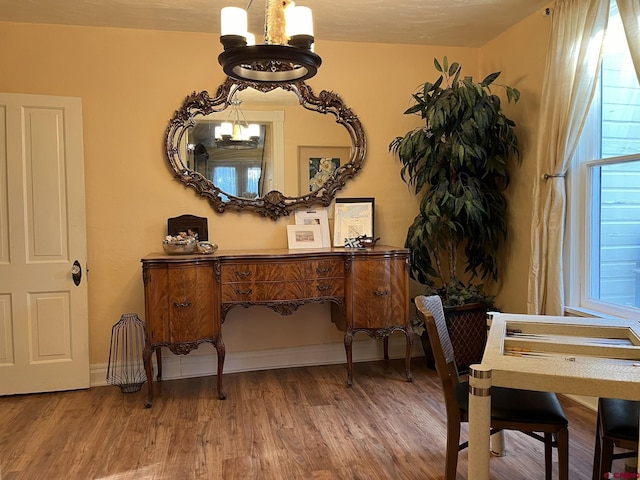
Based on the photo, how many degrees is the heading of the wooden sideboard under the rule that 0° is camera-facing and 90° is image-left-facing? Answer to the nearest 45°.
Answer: approximately 0°

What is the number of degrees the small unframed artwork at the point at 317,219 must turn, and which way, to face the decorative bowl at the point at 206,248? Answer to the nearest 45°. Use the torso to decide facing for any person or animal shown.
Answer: approximately 45° to its right

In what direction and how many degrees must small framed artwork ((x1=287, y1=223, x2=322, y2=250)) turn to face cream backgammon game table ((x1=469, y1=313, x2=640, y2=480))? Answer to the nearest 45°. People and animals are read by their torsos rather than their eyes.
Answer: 0° — it already faces it

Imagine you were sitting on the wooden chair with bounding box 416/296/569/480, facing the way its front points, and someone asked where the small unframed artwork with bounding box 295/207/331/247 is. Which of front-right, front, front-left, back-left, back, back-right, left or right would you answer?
back-left

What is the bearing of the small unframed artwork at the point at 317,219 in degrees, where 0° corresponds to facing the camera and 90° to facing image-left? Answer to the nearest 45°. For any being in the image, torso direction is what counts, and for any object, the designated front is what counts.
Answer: approximately 0°

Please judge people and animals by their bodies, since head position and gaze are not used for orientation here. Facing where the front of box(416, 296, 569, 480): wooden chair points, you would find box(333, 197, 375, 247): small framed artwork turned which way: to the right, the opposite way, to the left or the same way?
to the right

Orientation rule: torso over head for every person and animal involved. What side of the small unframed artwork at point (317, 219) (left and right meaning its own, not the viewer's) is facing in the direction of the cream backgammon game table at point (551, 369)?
front

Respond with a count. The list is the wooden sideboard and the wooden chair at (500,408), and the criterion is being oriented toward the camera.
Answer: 1

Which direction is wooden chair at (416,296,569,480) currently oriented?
to the viewer's right

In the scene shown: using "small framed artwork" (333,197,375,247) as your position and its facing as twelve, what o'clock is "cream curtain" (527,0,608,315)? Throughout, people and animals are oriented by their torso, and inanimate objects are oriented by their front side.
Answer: The cream curtain is roughly at 10 o'clock from the small framed artwork.

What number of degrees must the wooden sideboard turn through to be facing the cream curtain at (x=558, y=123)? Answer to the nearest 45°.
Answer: approximately 90° to its left

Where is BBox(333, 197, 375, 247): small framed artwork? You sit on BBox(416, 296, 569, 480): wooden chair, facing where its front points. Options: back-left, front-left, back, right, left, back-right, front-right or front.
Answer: back-left

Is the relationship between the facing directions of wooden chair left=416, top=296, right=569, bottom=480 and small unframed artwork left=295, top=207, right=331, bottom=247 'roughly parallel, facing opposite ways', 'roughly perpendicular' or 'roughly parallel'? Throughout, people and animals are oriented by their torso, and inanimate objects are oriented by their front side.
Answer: roughly perpendicular
